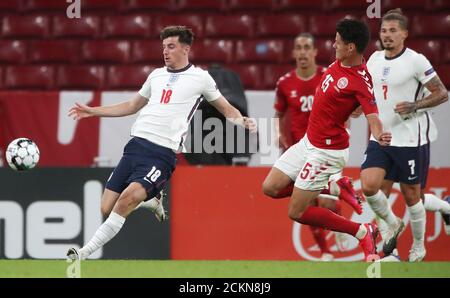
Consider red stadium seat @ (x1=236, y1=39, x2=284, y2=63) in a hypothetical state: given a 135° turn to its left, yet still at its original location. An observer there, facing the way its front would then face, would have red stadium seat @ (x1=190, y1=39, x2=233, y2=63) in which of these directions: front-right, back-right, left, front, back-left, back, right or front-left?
back-left

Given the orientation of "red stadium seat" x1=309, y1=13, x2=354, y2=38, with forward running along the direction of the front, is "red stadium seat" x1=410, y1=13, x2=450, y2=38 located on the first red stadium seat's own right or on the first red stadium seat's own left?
on the first red stadium seat's own left

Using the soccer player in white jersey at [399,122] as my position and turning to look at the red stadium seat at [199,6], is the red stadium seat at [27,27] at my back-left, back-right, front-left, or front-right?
front-left

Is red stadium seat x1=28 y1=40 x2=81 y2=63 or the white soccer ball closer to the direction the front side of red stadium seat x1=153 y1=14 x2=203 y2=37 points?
the white soccer ball

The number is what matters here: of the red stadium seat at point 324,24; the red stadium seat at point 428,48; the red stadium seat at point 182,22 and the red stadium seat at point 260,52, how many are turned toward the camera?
4

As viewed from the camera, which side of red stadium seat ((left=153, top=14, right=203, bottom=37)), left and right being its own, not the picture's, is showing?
front

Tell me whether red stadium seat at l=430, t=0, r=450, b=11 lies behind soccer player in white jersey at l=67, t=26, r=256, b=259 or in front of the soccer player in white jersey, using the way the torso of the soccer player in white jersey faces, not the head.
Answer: behind

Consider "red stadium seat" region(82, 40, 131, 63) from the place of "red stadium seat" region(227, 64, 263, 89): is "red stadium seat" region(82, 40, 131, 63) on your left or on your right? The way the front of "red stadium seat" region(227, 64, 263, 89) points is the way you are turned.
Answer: on your right

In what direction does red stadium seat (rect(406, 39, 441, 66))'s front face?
toward the camera

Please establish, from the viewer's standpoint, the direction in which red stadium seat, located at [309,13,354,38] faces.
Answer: facing the viewer

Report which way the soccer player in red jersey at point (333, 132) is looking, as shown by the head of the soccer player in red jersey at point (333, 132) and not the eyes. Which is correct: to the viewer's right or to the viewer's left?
to the viewer's left

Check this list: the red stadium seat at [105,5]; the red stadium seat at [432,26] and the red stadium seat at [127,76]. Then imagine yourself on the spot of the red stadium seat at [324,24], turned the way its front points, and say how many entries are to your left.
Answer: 1

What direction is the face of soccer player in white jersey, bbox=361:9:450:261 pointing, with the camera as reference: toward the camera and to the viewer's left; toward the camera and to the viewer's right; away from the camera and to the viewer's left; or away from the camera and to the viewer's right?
toward the camera and to the viewer's left

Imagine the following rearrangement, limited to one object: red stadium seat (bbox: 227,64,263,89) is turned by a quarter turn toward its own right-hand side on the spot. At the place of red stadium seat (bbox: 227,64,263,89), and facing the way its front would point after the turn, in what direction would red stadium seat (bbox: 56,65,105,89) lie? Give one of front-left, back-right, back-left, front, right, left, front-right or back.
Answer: front
